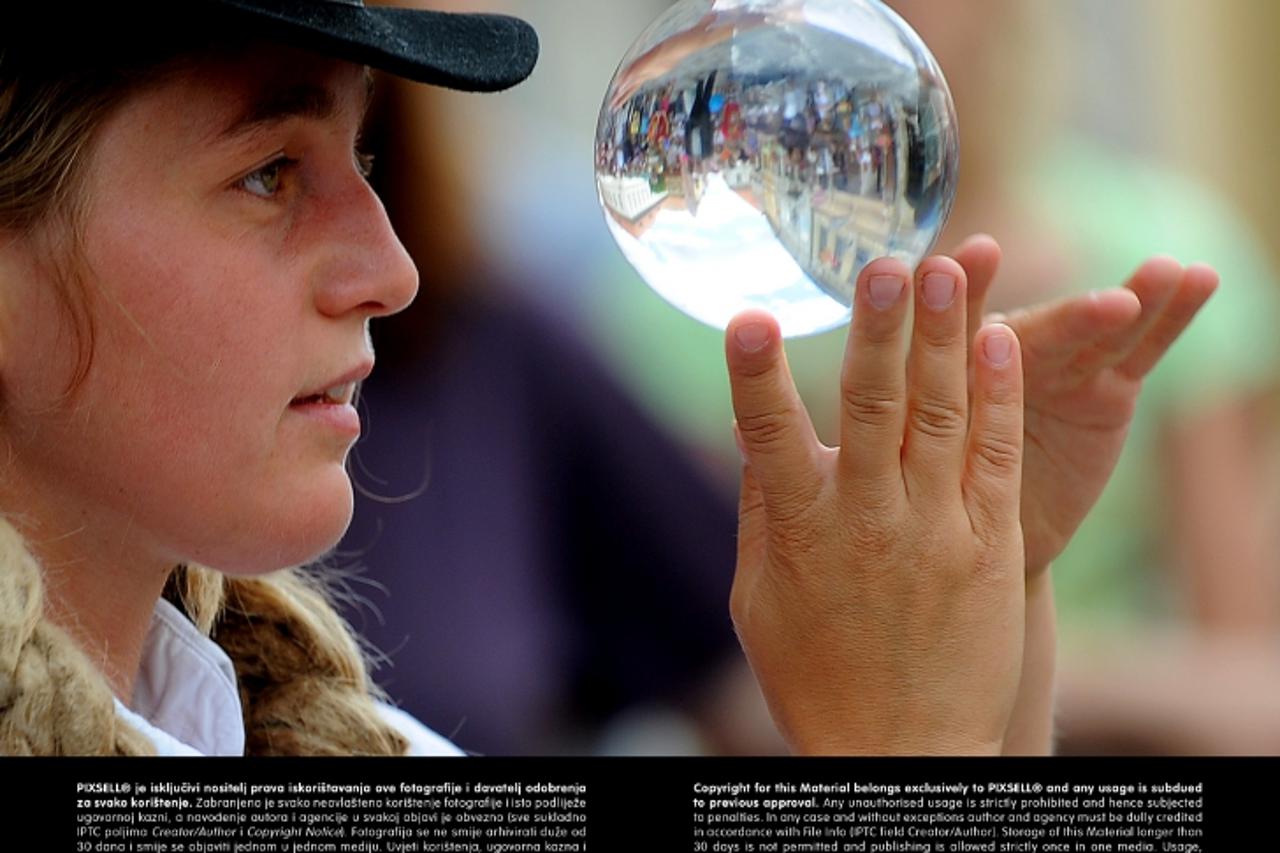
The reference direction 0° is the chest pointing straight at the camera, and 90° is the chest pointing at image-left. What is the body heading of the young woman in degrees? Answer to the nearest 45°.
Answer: approximately 270°
